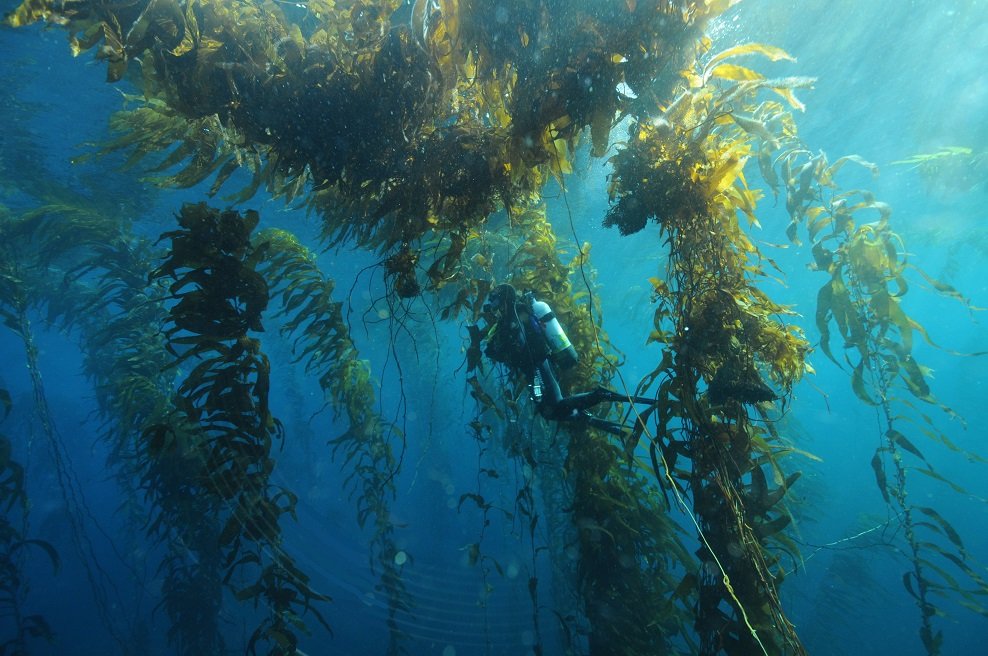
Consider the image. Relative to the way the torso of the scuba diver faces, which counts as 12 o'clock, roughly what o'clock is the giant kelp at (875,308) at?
The giant kelp is roughly at 6 o'clock from the scuba diver.

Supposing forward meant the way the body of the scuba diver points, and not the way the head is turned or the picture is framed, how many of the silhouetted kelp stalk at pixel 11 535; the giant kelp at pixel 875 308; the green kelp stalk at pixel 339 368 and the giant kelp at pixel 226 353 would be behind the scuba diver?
1

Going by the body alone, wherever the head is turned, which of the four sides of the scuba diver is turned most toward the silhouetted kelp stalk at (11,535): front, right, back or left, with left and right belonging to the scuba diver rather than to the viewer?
front

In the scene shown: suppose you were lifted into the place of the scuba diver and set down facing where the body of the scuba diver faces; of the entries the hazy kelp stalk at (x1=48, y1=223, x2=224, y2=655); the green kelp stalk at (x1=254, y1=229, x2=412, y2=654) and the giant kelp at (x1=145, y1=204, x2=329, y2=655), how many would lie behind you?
0

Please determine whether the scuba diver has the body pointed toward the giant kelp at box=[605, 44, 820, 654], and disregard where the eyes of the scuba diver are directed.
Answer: no

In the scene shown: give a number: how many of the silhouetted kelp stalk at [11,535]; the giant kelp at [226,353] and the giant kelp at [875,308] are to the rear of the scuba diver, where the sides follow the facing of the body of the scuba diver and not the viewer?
1

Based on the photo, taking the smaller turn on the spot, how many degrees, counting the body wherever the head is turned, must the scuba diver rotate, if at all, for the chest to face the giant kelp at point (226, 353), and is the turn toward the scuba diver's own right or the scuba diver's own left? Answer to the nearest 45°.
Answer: approximately 45° to the scuba diver's own left

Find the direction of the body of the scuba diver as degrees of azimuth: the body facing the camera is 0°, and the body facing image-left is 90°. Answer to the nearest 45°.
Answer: approximately 90°

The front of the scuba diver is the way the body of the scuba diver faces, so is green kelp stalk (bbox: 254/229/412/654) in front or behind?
in front

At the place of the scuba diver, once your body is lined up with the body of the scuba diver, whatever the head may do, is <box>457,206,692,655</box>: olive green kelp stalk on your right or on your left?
on your right

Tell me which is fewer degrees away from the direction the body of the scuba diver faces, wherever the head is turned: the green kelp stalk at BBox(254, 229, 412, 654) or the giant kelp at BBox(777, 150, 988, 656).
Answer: the green kelp stalk

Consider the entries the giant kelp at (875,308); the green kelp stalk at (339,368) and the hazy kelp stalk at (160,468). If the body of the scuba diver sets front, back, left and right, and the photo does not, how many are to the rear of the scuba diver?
1

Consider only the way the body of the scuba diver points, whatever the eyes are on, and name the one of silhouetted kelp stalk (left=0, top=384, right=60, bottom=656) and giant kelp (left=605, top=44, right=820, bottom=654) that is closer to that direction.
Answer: the silhouetted kelp stalk
